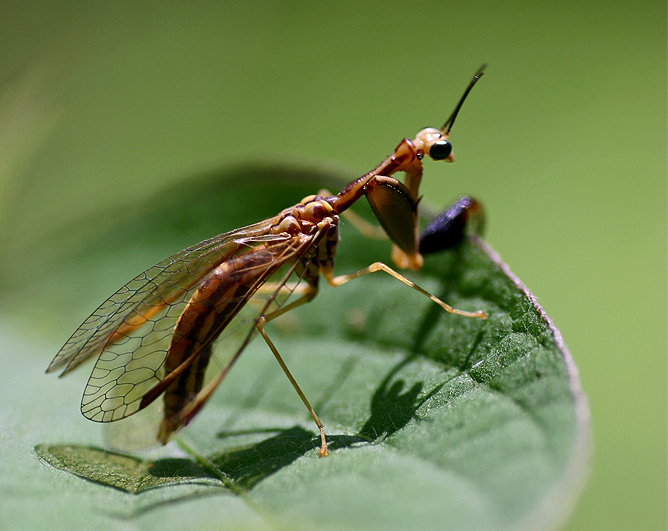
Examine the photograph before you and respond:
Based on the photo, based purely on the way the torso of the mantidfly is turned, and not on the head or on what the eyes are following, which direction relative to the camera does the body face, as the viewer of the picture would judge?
to the viewer's right
